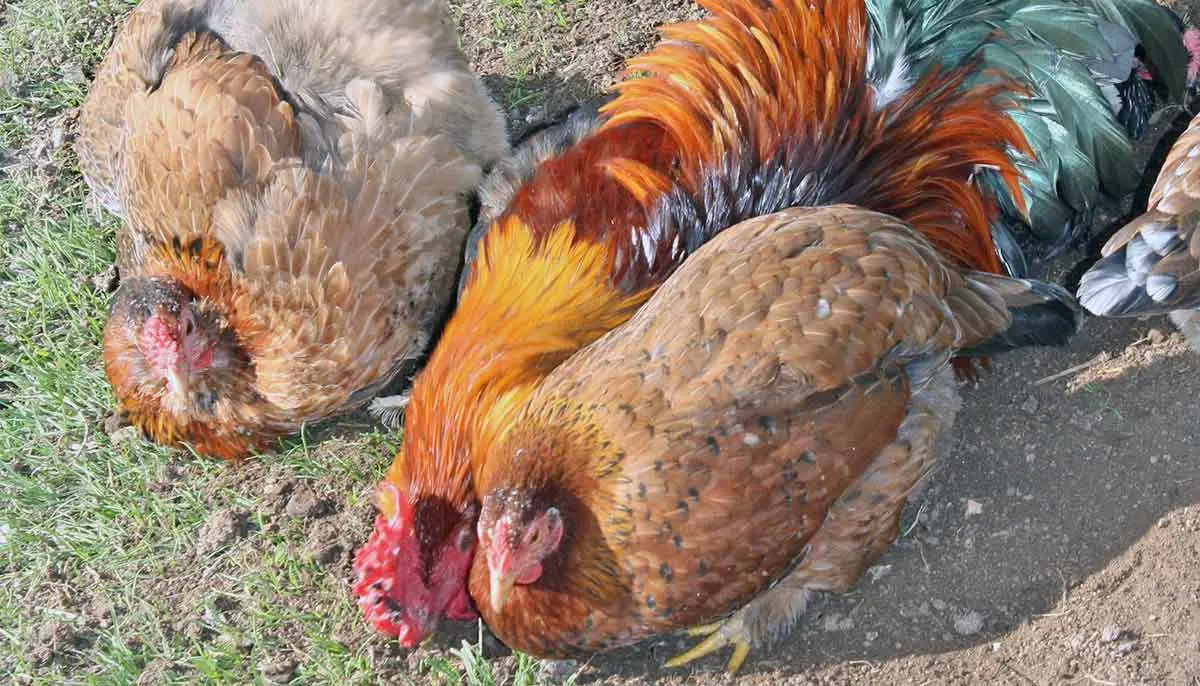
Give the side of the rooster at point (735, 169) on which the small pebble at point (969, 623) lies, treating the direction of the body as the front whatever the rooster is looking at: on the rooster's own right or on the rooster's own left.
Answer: on the rooster's own left

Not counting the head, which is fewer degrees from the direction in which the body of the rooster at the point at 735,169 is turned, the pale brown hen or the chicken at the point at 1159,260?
the pale brown hen

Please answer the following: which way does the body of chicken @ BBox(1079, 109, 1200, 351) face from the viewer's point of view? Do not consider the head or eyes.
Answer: to the viewer's right

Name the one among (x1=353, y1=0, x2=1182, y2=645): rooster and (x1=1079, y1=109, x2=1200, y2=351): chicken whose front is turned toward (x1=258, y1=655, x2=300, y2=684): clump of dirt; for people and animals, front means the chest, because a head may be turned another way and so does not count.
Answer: the rooster

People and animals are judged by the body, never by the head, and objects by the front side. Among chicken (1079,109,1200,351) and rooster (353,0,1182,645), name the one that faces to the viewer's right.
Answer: the chicken

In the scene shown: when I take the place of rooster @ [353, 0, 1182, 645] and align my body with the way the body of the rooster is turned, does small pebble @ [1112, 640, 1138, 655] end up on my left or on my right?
on my left

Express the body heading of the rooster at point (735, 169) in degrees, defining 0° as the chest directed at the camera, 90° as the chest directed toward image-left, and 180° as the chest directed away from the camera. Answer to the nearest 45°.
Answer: approximately 45°

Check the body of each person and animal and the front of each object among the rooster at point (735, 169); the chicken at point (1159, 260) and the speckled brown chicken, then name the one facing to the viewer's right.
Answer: the chicken

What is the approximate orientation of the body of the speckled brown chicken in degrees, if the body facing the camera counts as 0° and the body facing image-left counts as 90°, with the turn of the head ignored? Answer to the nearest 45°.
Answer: approximately 45°
